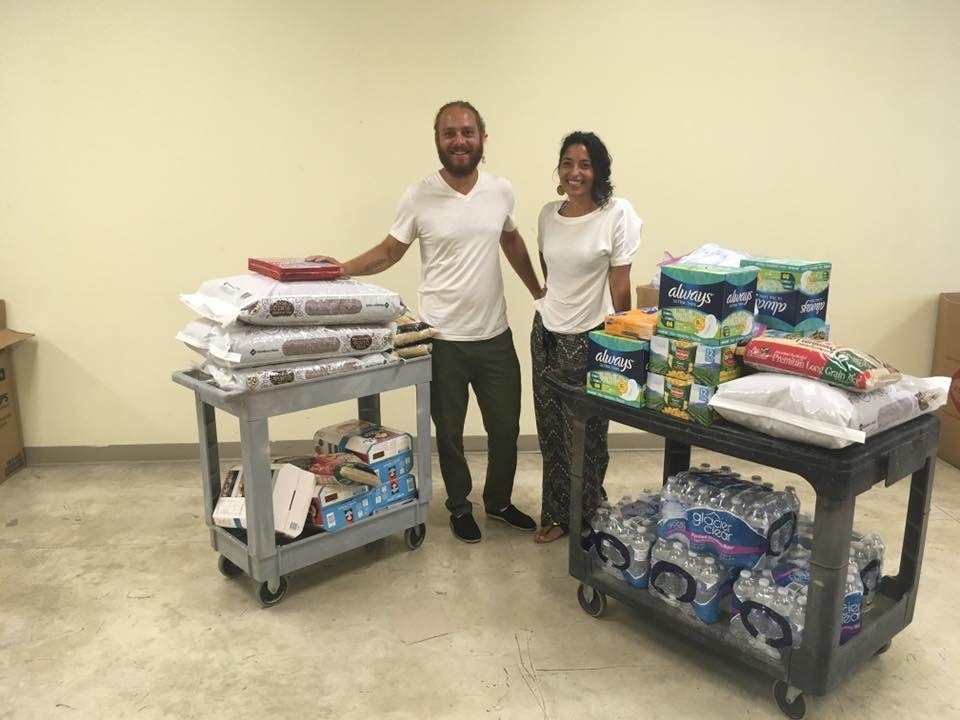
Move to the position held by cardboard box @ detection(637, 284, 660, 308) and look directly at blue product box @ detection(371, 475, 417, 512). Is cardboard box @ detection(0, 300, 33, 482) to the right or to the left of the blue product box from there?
right

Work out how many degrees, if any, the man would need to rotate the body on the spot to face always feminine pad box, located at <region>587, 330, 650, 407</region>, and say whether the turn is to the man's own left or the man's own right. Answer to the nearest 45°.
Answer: approximately 45° to the man's own left

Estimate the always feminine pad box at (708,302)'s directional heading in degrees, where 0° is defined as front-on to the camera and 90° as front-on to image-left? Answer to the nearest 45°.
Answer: approximately 45°

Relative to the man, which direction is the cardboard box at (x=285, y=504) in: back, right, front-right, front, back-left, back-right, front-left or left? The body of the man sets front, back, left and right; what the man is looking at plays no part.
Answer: front-right

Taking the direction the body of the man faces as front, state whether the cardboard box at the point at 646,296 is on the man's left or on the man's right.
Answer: on the man's left

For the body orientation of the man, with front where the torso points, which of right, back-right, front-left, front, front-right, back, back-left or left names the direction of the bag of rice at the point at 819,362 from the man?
front-left

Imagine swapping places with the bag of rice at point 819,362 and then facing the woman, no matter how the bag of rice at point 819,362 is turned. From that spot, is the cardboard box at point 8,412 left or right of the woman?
left

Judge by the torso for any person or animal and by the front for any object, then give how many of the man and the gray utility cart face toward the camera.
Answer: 1

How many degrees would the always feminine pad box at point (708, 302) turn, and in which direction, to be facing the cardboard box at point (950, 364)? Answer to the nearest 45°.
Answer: approximately 180°
